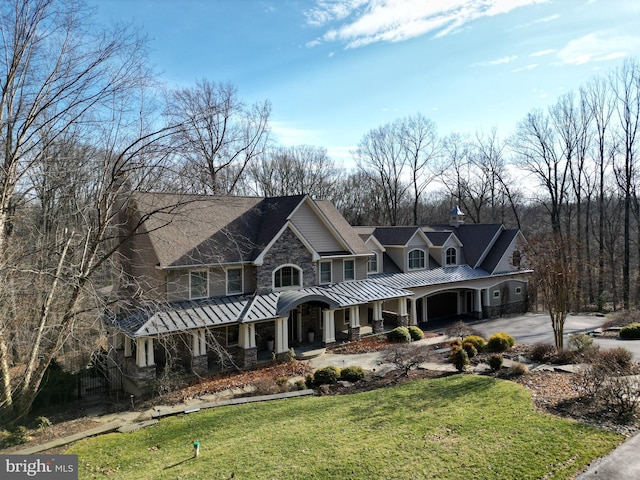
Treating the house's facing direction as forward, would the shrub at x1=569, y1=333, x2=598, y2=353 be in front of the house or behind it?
in front

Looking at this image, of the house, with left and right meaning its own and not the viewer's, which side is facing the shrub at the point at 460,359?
front

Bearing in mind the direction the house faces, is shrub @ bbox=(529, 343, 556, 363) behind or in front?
in front

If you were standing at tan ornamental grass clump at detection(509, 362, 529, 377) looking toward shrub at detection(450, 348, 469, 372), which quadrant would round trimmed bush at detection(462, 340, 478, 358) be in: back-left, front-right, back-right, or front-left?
front-right

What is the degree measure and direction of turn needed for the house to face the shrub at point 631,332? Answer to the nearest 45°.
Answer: approximately 45° to its left

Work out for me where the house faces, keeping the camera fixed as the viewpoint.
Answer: facing the viewer and to the right of the viewer

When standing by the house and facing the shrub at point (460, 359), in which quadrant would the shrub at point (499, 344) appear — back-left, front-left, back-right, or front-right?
front-left

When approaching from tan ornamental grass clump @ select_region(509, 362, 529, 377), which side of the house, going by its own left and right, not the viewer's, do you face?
front
